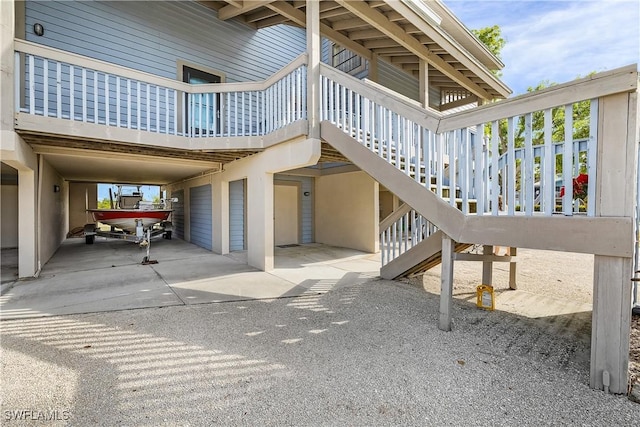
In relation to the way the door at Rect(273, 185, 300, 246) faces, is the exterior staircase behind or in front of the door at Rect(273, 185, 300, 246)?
in front

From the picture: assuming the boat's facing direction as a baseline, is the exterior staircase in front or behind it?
in front

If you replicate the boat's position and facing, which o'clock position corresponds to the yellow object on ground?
The yellow object on ground is roughly at 11 o'clock from the boat.

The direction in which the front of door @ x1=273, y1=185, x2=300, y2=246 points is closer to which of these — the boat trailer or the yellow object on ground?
the yellow object on ground

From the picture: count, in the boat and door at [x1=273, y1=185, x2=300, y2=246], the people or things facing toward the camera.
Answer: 2

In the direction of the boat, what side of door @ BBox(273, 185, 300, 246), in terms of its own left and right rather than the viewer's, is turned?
right

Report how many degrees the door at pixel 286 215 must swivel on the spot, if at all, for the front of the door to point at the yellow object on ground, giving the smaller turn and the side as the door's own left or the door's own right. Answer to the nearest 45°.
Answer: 0° — it already faces it

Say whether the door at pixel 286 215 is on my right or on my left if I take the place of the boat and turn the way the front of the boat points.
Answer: on my left

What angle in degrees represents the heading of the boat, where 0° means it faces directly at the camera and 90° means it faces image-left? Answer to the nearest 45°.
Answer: approximately 0°
